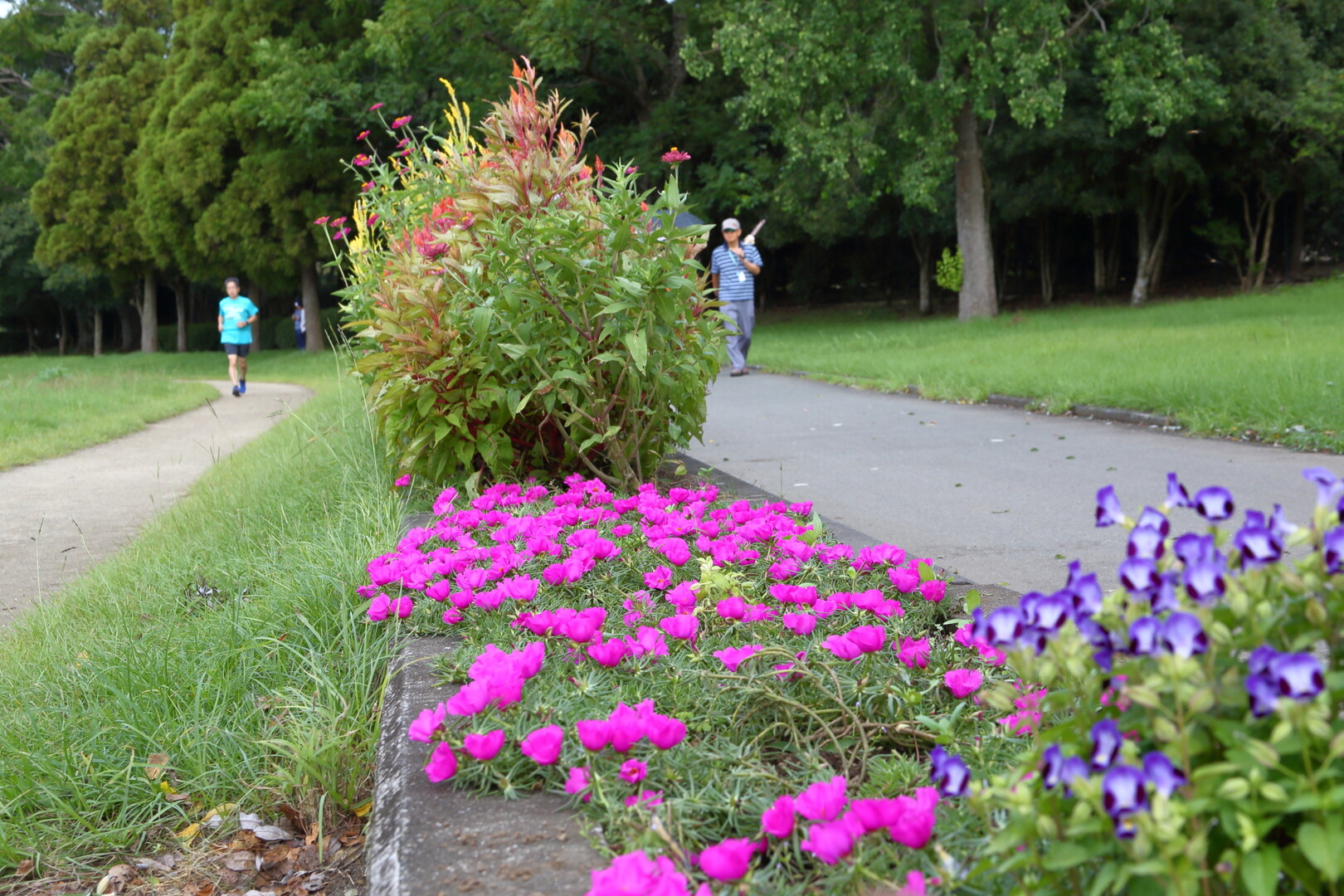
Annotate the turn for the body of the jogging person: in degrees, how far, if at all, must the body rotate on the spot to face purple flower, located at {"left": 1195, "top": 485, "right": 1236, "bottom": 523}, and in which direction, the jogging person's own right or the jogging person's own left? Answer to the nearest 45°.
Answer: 0° — they already face it

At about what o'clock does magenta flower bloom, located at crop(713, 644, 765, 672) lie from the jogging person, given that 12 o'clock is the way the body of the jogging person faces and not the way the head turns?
The magenta flower bloom is roughly at 12 o'clock from the jogging person.

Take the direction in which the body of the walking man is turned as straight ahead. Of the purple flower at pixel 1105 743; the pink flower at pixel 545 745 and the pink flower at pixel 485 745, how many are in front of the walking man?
3

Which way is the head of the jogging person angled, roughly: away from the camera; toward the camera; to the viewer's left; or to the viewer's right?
toward the camera

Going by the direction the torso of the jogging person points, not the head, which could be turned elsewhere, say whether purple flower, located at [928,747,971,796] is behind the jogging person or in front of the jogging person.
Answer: in front

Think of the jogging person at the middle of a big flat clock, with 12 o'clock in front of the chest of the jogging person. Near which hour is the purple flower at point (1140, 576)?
The purple flower is roughly at 12 o'clock from the jogging person.

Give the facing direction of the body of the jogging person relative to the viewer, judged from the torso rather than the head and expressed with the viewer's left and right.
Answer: facing the viewer

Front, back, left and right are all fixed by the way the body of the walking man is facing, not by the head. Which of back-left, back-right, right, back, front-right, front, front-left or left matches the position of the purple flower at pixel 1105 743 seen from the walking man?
front

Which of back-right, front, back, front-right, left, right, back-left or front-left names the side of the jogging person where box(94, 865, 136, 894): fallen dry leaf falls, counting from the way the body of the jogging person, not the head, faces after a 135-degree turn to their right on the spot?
back-left

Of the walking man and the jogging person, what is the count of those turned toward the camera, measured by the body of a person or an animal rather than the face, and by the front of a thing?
2

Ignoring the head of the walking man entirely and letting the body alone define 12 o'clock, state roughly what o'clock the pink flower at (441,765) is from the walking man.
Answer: The pink flower is roughly at 12 o'clock from the walking man.

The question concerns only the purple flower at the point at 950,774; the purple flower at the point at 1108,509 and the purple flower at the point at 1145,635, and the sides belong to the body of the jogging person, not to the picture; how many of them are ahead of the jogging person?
3

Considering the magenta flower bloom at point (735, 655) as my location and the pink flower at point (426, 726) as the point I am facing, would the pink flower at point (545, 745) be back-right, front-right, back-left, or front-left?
front-left

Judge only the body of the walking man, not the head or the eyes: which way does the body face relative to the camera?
toward the camera

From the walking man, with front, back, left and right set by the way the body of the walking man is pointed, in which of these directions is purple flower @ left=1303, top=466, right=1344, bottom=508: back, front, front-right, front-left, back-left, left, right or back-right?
front

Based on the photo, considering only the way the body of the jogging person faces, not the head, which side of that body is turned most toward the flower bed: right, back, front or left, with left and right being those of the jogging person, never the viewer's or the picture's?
front

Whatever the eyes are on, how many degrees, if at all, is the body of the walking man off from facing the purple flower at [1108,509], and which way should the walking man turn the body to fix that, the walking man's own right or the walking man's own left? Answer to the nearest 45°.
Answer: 0° — they already face it
